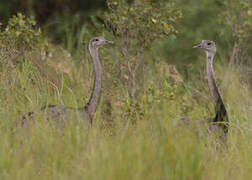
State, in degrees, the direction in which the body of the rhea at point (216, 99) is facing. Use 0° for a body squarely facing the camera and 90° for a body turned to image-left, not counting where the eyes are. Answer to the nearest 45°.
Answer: approximately 90°
